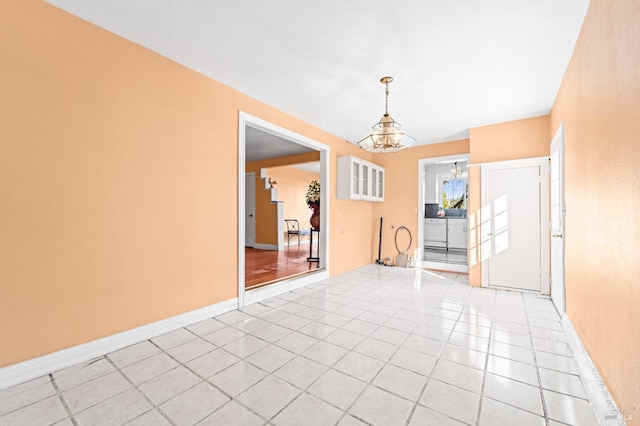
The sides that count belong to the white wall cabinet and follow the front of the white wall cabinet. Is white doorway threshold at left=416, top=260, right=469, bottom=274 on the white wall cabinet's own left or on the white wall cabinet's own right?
on the white wall cabinet's own left

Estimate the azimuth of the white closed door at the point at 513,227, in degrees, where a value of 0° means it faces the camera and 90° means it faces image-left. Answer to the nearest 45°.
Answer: approximately 0°

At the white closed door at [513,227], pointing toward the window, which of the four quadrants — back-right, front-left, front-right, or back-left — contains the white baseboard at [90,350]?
back-left

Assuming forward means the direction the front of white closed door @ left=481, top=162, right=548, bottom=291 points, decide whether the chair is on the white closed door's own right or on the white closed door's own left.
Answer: on the white closed door's own right

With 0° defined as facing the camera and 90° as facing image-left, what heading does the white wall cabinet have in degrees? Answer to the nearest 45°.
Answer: approximately 315°

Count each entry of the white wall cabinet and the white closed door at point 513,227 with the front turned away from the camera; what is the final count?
0

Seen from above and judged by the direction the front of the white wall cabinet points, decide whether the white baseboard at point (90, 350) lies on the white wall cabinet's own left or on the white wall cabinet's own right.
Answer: on the white wall cabinet's own right

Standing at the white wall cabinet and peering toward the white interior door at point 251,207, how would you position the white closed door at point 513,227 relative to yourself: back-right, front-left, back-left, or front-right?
back-right

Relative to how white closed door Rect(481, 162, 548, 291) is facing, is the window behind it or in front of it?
behind

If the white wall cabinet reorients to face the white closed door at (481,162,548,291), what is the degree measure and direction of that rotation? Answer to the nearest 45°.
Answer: approximately 45° to its left

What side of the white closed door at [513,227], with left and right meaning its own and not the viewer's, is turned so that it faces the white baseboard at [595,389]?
front

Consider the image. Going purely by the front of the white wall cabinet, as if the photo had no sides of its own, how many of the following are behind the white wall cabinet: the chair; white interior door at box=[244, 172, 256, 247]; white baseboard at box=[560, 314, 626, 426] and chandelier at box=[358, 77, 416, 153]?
2

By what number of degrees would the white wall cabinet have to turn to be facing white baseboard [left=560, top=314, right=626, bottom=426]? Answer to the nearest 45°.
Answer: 0° — it already faces it
